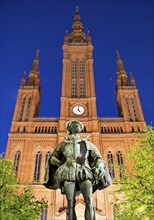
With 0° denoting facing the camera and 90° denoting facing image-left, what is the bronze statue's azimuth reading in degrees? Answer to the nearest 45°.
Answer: approximately 0°

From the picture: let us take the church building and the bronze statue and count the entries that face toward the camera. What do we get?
2

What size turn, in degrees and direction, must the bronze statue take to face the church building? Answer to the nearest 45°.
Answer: approximately 180°

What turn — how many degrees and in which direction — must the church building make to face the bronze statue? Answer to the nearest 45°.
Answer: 0° — it already faces it
